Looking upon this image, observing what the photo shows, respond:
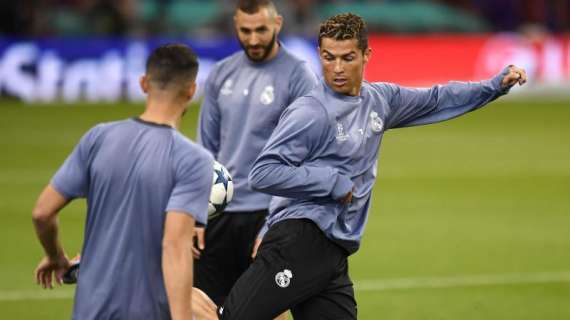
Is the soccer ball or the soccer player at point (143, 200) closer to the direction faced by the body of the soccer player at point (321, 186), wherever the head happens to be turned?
the soccer player

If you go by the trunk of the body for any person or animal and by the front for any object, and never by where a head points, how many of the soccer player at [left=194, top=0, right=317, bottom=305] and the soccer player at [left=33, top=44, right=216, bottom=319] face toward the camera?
1

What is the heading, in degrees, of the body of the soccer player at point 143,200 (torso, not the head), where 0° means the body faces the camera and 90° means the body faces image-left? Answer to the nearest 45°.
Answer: approximately 225°

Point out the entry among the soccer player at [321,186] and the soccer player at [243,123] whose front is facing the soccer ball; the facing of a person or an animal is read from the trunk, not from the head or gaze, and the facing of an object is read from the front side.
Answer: the soccer player at [243,123]

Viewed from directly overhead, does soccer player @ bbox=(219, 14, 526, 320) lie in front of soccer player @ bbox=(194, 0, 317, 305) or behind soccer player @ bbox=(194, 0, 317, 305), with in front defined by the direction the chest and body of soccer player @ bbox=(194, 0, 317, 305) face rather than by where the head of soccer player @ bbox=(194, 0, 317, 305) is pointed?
in front

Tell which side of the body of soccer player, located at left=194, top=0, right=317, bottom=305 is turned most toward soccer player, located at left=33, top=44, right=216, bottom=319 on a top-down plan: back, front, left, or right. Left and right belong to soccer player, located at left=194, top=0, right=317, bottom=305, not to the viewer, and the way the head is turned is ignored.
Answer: front

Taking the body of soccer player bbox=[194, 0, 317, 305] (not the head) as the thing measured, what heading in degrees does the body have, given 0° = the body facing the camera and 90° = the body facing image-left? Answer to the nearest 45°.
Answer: approximately 0°

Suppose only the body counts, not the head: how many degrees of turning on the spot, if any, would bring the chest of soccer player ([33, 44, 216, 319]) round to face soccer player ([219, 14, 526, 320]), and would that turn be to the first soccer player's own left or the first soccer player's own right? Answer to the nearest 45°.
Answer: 0° — they already face them

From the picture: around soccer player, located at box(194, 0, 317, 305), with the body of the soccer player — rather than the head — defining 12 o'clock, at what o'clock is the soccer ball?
The soccer ball is roughly at 12 o'clock from the soccer player.
